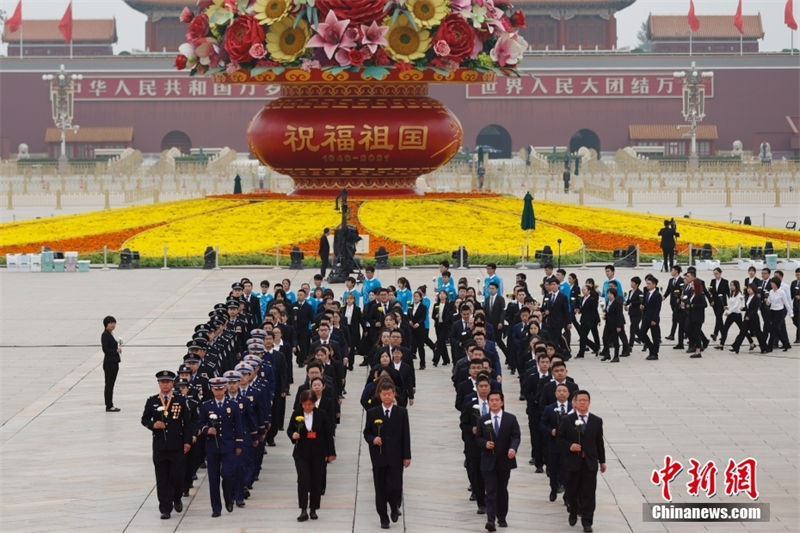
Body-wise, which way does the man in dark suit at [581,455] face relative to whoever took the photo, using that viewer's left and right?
facing the viewer

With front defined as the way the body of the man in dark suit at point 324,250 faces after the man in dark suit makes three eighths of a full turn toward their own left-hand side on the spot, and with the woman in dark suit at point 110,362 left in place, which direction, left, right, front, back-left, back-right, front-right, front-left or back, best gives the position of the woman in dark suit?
back-left

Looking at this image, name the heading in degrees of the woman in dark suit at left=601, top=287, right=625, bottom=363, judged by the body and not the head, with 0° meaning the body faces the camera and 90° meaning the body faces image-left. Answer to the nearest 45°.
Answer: approximately 45°

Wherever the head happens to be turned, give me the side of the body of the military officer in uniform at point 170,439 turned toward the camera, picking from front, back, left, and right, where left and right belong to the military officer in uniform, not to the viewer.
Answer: front

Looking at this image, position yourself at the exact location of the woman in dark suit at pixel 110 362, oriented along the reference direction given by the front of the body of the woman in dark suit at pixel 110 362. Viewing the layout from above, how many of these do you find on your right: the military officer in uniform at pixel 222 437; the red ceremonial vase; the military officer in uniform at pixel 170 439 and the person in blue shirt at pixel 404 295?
2

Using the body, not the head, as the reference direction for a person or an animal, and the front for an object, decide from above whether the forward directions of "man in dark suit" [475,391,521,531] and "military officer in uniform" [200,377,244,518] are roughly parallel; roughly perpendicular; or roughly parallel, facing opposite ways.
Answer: roughly parallel

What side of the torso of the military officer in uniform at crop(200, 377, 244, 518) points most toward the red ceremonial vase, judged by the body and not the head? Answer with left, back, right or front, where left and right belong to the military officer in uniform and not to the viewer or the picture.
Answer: back

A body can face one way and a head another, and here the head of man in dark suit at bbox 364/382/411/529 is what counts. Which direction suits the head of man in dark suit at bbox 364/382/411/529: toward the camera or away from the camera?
toward the camera

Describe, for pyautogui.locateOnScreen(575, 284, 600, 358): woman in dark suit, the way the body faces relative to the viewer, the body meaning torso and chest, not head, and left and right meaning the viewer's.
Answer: facing the viewer and to the left of the viewer

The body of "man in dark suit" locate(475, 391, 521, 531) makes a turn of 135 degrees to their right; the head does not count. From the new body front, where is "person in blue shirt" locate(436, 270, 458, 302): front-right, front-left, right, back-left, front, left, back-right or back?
front-right

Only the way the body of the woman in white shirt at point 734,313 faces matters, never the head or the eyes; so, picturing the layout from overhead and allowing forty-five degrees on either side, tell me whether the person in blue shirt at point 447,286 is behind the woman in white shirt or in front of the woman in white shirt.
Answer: in front

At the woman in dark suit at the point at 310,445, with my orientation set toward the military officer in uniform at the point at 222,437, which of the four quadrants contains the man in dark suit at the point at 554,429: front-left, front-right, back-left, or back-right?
back-right

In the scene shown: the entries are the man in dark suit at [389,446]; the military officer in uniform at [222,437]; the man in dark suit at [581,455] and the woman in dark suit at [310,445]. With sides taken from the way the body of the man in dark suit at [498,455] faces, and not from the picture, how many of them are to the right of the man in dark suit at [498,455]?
3

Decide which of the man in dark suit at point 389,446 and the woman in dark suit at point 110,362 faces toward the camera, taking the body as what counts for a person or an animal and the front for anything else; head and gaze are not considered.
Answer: the man in dark suit
